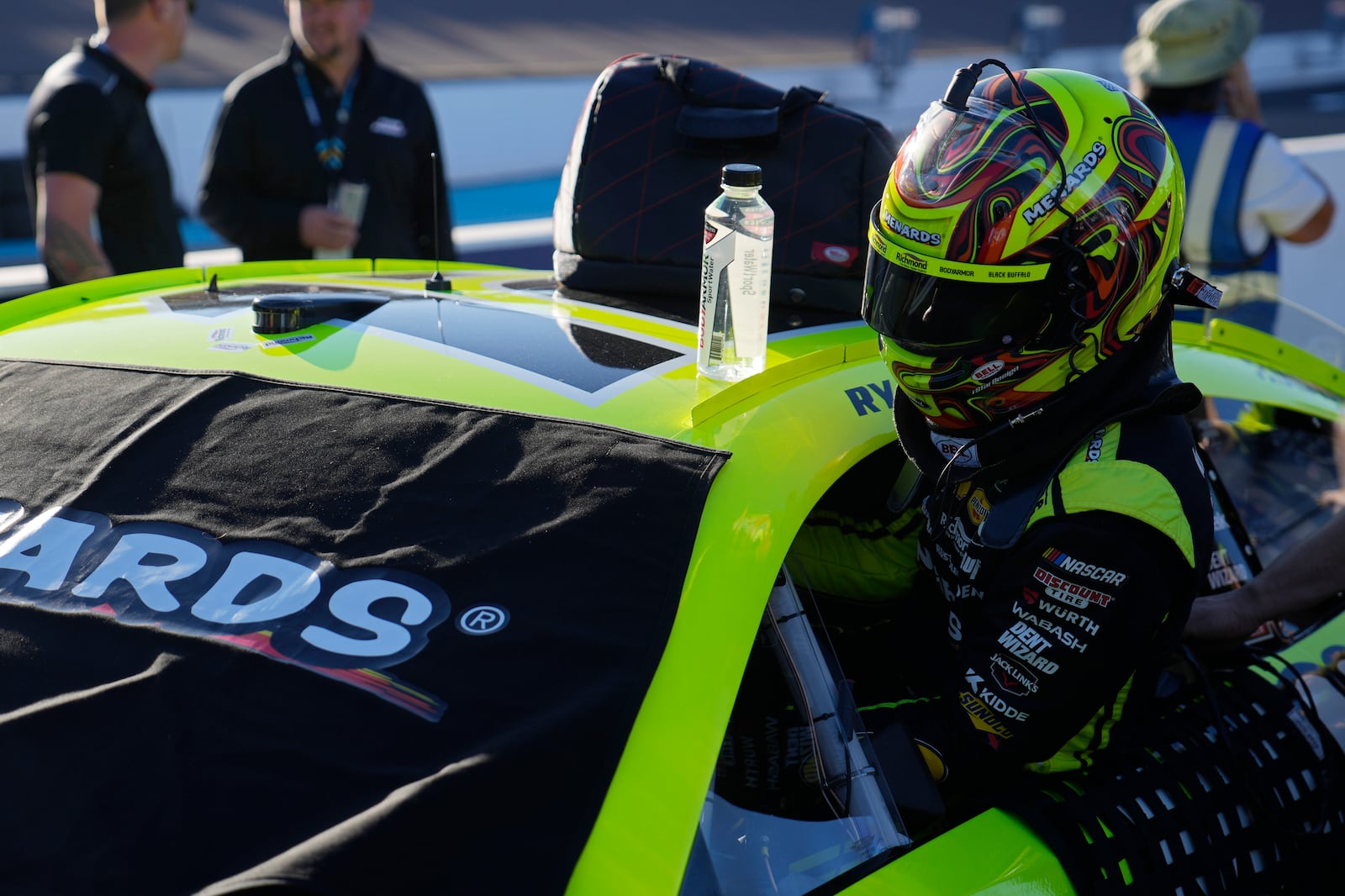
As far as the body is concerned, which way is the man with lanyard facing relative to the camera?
toward the camera

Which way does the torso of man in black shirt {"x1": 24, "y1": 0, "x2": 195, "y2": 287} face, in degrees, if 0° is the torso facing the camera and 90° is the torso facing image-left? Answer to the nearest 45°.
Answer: approximately 270°

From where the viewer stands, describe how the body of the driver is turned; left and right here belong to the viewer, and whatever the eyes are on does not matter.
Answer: facing the viewer and to the left of the viewer

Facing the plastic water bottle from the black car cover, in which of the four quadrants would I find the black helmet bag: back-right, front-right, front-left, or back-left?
front-left

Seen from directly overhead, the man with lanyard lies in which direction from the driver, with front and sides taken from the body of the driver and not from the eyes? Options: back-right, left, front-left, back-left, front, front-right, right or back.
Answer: right

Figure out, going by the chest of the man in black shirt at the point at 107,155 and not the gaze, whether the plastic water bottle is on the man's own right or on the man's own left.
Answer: on the man's own right

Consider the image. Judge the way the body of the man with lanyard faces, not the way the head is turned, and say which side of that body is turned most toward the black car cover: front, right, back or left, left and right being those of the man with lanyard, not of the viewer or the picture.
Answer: front

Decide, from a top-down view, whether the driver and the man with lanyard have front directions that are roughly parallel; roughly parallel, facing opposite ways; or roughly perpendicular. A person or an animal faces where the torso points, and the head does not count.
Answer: roughly perpendicular

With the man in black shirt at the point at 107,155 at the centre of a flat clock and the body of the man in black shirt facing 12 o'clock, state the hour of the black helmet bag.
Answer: The black helmet bag is roughly at 2 o'clock from the man in black shirt.

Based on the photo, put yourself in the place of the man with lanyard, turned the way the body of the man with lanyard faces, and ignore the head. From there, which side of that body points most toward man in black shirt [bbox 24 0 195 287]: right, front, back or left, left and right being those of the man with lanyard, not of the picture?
right

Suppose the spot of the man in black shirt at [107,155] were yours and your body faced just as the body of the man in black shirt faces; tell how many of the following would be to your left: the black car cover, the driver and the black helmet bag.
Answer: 0

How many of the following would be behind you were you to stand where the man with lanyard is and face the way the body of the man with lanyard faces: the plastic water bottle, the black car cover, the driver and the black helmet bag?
0

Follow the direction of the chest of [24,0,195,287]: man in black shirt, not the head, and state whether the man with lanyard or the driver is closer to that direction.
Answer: the man with lanyard

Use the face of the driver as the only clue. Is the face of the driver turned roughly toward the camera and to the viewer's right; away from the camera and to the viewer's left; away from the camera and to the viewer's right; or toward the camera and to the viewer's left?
toward the camera and to the viewer's left

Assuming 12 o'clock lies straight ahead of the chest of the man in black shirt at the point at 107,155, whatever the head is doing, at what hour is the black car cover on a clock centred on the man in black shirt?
The black car cover is roughly at 3 o'clock from the man in black shirt.

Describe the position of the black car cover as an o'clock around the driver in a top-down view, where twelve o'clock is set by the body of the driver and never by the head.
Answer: The black car cover is roughly at 12 o'clock from the driver.
